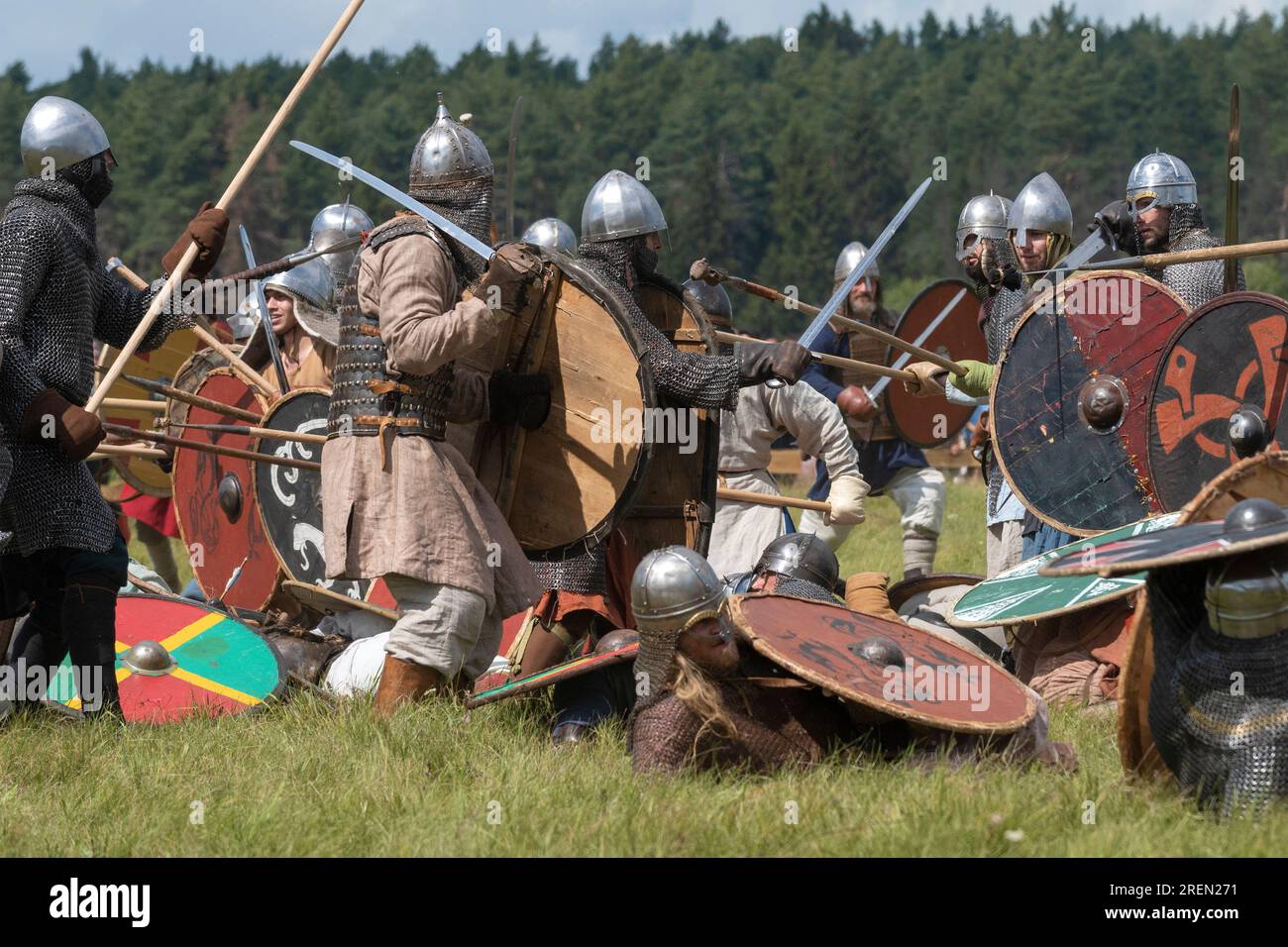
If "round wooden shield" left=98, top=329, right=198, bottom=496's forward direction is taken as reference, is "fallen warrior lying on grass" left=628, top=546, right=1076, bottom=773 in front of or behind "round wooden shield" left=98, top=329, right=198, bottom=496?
in front

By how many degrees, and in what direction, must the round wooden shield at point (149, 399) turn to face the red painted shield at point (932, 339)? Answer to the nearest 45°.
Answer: approximately 45° to its left

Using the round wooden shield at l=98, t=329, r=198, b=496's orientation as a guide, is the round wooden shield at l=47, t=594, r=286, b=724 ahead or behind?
ahead

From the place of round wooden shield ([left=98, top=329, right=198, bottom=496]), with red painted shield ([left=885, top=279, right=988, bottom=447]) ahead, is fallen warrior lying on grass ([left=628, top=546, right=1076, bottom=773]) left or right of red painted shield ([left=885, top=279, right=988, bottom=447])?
right
